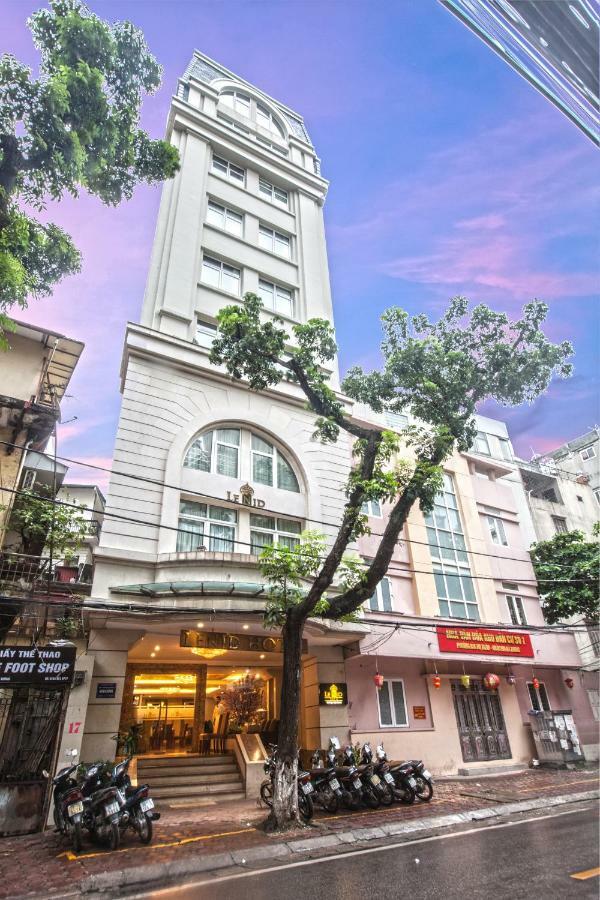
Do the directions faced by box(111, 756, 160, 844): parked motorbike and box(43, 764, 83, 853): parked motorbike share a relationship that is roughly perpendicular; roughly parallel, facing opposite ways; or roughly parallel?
roughly parallel

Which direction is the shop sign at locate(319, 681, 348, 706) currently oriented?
toward the camera

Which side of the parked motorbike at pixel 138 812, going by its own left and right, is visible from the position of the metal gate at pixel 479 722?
right

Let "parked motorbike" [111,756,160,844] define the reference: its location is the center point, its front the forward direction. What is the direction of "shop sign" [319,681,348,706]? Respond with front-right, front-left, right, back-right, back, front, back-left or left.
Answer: right

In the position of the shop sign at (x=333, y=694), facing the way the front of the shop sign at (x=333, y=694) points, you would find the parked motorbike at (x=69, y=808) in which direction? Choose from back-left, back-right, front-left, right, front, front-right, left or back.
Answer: front-right

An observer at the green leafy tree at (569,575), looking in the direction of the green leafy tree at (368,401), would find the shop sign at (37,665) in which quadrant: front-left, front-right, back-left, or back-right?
front-right

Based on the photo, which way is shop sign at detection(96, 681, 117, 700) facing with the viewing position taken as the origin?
facing the viewer

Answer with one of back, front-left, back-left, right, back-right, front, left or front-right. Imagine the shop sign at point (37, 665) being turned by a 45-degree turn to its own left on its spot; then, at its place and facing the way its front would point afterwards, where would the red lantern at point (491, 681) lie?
front-left

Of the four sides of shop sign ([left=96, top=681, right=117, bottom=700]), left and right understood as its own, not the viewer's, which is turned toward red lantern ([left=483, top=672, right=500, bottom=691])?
left

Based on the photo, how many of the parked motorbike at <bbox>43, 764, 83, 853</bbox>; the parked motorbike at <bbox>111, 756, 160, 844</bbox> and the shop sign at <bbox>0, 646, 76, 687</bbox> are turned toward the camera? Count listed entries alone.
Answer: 1
